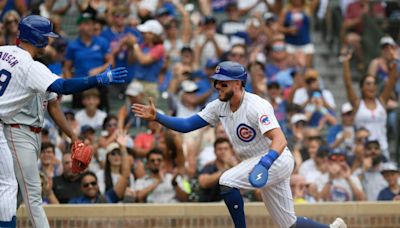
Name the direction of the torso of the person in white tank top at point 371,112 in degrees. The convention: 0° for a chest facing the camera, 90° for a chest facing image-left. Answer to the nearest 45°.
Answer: approximately 0°

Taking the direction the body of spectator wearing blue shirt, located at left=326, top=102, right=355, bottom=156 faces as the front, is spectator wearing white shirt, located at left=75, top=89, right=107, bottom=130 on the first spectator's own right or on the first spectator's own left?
on the first spectator's own right

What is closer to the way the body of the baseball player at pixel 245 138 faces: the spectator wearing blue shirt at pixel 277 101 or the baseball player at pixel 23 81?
the baseball player

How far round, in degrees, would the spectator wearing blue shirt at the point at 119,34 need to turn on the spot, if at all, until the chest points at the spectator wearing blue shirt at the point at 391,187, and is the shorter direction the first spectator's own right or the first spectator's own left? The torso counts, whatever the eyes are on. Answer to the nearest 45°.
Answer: approximately 45° to the first spectator's own left

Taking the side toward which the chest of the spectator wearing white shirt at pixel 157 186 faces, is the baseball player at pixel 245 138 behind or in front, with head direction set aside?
in front
